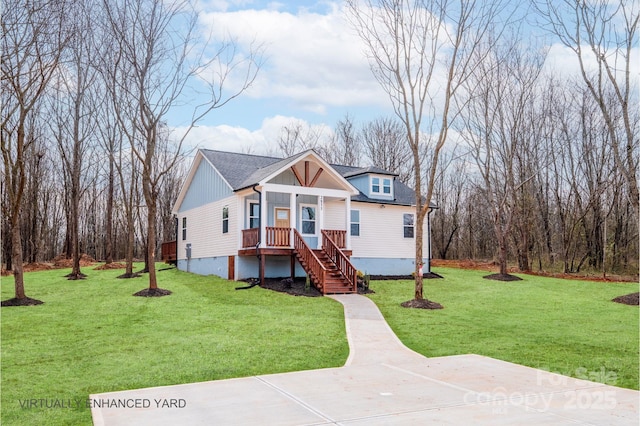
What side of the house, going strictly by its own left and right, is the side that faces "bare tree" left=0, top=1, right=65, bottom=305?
right

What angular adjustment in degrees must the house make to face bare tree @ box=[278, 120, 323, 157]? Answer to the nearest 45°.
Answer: approximately 135° to its left

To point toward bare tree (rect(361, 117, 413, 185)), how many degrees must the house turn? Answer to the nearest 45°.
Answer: approximately 135° to its left

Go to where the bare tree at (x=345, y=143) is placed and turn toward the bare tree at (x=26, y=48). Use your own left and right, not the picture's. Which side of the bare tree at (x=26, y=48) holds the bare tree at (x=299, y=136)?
right

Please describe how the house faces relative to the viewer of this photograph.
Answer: facing the viewer and to the right of the viewer

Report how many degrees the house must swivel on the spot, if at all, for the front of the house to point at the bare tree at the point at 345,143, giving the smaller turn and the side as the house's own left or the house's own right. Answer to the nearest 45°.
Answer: approximately 135° to the house's own left
